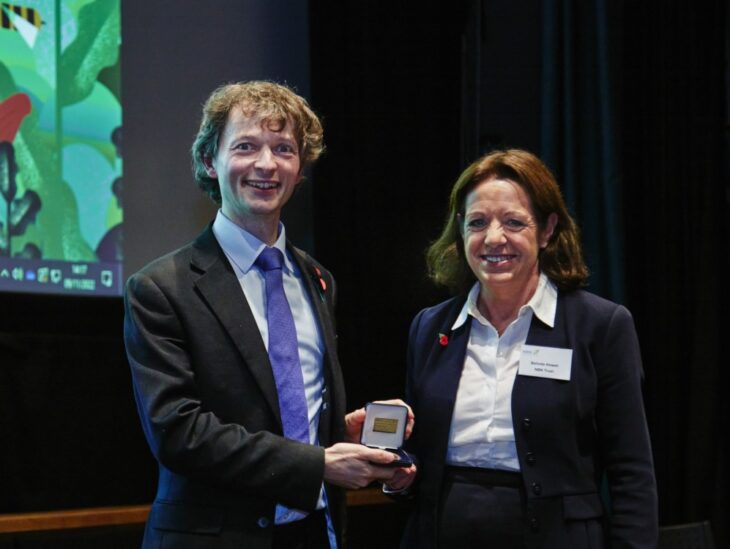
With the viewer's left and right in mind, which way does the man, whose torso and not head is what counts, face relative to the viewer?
facing the viewer and to the right of the viewer

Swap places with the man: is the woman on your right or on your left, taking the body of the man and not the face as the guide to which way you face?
on your left
